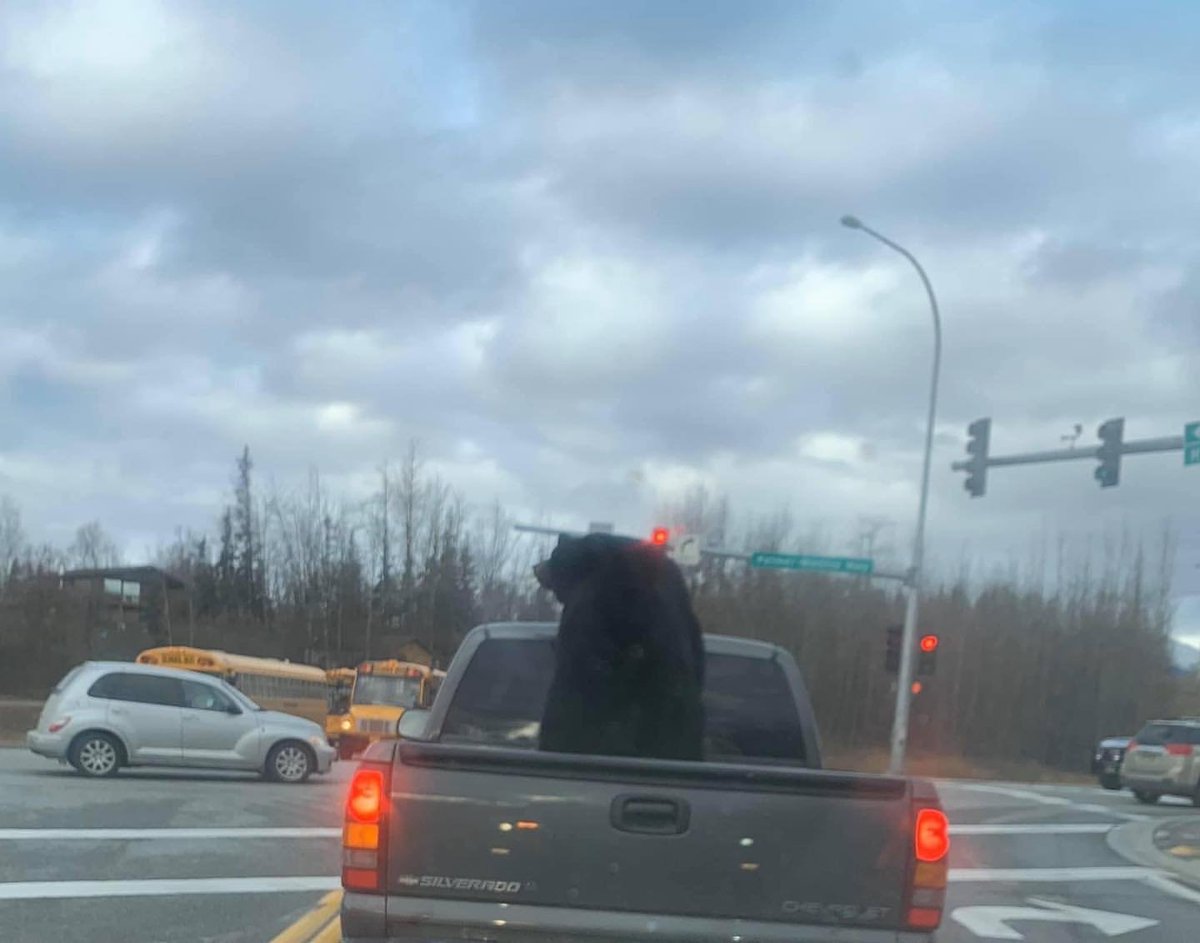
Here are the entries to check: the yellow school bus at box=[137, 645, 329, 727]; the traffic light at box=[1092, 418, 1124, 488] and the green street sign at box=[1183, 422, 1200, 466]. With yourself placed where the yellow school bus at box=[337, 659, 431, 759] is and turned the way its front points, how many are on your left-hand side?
2

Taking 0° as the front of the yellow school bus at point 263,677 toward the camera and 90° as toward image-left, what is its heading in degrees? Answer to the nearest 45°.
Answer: approximately 45°

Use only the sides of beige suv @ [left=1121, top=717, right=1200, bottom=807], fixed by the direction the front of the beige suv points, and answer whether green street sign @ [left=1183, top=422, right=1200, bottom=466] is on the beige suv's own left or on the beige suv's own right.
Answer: on the beige suv's own right

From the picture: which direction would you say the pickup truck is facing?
away from the camera

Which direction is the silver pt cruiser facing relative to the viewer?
to the viewer's right

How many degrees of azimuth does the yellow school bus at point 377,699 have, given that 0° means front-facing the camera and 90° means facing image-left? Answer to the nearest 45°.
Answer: approximately 45°
